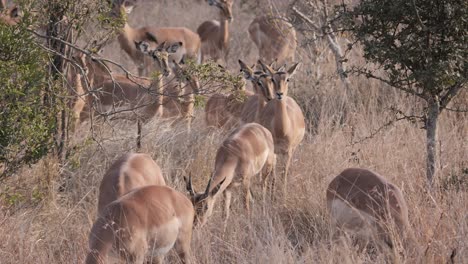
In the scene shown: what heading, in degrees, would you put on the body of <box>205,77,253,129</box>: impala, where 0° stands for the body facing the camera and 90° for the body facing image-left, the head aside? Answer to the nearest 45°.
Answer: approximately 270°

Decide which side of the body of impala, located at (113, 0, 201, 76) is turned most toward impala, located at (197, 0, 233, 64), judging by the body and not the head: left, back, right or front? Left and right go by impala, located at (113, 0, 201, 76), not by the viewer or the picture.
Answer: back

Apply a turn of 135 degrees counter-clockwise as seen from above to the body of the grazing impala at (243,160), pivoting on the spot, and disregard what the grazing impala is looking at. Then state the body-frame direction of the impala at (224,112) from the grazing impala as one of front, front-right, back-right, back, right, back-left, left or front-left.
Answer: left

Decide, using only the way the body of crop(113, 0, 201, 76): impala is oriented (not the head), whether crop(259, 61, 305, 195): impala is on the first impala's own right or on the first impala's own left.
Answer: on the first impala's own left

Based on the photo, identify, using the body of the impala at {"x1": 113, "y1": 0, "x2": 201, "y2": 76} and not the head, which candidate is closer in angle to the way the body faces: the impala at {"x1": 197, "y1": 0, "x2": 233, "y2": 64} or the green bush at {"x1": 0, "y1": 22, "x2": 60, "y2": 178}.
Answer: the green bush

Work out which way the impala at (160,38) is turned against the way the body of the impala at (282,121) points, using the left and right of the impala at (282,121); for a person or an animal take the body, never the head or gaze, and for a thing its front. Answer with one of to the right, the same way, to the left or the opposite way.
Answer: to the right

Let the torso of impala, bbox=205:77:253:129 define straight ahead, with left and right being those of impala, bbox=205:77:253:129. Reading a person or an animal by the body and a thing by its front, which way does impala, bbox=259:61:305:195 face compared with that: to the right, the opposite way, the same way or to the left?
to the right

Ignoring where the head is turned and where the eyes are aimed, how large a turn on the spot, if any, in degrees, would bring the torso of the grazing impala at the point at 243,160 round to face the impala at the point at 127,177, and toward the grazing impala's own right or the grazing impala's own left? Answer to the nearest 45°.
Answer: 0° — it already faces it

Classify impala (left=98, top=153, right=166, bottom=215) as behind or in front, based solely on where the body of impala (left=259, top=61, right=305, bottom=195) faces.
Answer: in front

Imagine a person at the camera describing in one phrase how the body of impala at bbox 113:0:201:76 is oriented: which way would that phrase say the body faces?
to the viewer's left

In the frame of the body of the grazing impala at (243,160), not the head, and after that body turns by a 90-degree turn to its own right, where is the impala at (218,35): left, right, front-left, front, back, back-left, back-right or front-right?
front-right

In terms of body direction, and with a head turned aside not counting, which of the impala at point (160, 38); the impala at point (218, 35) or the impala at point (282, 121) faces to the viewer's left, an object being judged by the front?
the impala at point (160, 38)
